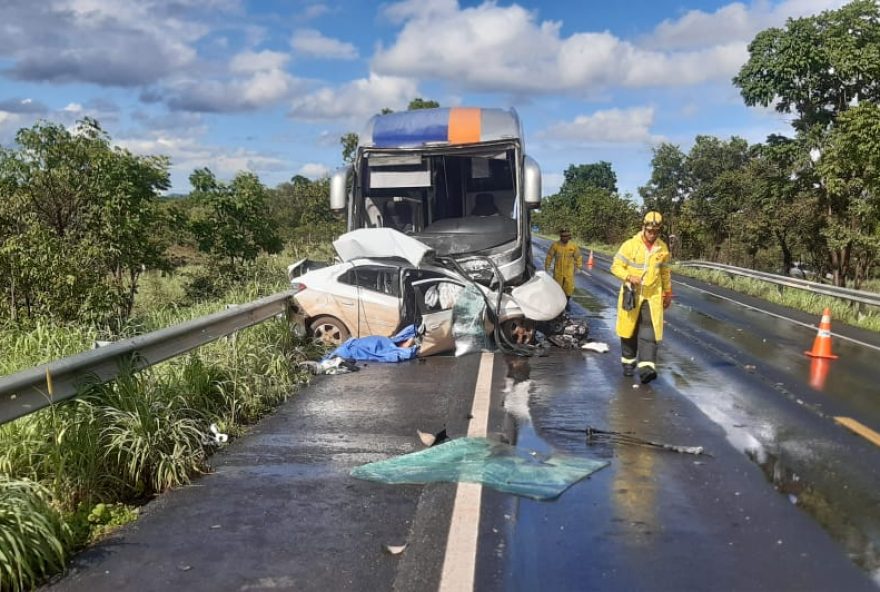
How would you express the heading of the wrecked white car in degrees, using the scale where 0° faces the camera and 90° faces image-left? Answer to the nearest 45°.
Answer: approximately 270°

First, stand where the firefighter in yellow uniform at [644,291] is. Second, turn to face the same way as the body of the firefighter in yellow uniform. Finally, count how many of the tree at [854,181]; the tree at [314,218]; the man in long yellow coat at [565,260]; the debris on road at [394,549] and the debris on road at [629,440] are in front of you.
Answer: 2

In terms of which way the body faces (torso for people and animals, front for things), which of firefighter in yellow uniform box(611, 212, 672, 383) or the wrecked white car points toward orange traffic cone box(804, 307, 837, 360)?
the wrecked white car

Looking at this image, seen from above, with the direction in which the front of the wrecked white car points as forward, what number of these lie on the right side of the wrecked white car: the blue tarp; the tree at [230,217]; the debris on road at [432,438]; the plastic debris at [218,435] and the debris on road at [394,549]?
4

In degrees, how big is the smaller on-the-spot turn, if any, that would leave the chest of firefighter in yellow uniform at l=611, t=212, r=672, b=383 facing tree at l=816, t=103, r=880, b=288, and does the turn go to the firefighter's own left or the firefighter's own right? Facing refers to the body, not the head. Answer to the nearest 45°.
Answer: approximately 180°

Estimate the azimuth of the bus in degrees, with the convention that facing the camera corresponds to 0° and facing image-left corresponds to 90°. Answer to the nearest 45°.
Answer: approximately 0°

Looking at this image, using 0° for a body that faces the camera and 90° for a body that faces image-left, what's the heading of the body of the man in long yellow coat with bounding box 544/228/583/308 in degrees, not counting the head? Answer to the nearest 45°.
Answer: approximately 0°

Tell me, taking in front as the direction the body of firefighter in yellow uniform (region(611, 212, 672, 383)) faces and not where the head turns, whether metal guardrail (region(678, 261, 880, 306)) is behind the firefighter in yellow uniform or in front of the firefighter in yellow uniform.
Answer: behind

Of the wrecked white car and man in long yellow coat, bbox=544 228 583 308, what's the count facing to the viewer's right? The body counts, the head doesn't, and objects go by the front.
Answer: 1

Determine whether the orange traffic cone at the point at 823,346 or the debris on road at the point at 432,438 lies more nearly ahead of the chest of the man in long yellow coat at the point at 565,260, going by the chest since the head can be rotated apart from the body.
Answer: the debris on road

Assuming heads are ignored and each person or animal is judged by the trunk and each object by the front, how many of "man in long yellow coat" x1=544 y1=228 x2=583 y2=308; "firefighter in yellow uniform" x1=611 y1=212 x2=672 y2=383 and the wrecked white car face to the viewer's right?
1
